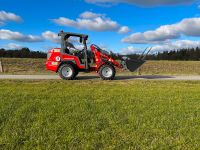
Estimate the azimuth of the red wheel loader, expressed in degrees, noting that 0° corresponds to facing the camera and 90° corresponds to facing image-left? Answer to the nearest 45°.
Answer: approximately 270°
